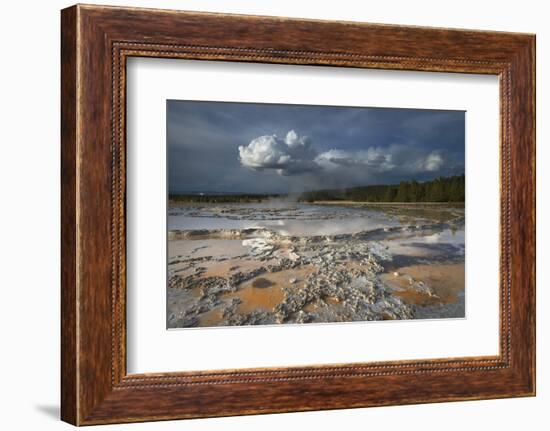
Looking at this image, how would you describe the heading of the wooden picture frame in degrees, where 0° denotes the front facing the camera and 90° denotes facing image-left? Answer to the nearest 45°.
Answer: approximately 315°
